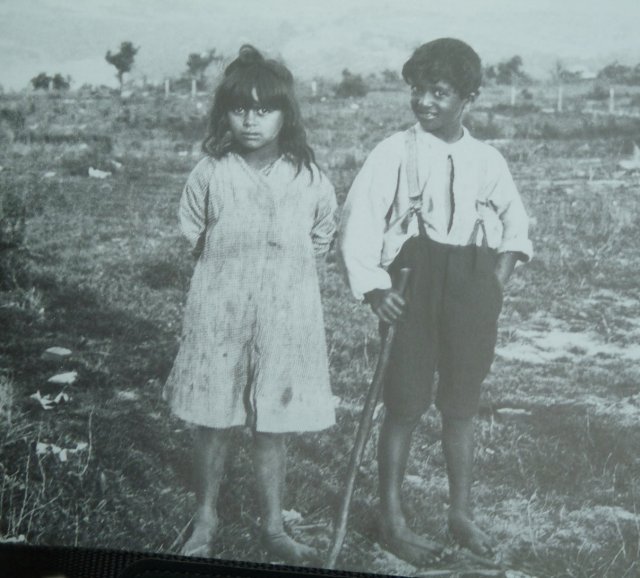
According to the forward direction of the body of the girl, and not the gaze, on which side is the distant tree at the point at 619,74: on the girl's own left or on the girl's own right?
on the girl's own left

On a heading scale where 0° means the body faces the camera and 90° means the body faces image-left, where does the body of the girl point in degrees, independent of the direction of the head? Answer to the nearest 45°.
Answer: approximately 0°

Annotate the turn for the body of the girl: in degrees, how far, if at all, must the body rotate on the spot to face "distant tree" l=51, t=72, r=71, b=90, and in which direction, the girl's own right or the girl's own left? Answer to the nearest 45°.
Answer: approximately 135° to the girl's own right

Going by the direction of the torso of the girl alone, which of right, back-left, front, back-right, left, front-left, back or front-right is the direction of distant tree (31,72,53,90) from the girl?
back-right

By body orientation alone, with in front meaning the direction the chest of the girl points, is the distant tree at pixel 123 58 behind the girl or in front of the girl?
behind
